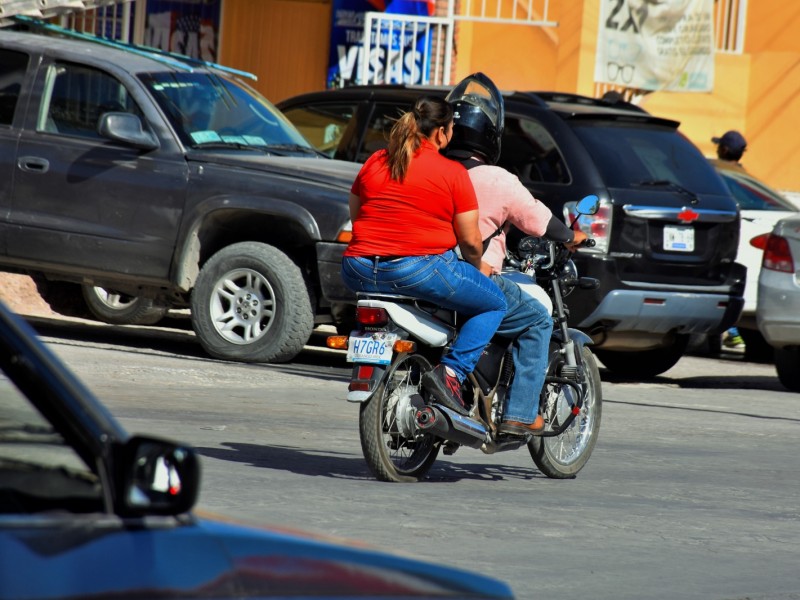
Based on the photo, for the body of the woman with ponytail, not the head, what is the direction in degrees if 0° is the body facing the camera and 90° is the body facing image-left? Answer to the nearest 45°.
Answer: approximately 225°

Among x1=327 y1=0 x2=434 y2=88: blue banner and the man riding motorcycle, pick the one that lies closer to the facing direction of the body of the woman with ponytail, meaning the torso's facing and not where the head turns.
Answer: the man riding motorcycle

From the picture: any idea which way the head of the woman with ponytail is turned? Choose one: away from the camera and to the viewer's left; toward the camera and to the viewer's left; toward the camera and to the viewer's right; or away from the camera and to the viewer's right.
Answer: away from the camera and to the viewer's right

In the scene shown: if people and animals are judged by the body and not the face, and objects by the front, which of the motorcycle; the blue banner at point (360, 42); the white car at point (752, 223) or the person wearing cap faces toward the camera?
the blue banner

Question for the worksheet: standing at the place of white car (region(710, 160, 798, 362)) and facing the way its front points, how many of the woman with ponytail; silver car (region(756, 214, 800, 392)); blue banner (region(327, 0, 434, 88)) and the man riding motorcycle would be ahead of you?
1

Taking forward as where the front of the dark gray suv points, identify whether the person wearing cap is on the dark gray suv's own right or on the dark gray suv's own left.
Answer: on the dark gray suv's own left

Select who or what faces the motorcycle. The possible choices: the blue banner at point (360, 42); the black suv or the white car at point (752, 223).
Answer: the blue banner

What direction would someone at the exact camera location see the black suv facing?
facing away from the viewer and to the left of the viewer

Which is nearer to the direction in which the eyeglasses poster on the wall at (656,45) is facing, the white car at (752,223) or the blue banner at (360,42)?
the white car

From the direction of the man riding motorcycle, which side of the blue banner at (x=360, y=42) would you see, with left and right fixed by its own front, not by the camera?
front

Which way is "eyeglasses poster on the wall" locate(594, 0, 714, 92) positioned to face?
toward the camera

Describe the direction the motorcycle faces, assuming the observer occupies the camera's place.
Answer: facing away from the viewer and to the right of the viewer

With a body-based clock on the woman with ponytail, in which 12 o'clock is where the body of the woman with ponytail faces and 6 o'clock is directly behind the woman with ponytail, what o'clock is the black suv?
The black suv is roughly at 11 o'clock from the woman with ponytail.

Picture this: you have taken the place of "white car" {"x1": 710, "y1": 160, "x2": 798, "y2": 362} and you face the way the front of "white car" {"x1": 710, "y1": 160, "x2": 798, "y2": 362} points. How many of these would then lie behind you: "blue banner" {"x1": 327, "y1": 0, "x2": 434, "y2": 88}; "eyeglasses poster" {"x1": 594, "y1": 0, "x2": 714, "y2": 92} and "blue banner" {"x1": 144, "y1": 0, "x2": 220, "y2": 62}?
0

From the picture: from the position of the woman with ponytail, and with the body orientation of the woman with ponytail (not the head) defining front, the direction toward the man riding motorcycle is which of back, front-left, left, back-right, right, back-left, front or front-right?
front

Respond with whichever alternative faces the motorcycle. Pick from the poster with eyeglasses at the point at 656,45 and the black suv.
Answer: the poster with eyeglasses

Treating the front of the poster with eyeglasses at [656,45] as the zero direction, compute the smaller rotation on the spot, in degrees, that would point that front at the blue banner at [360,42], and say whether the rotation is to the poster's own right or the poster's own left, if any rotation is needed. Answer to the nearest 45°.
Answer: approximately 90° to the poster's own right
